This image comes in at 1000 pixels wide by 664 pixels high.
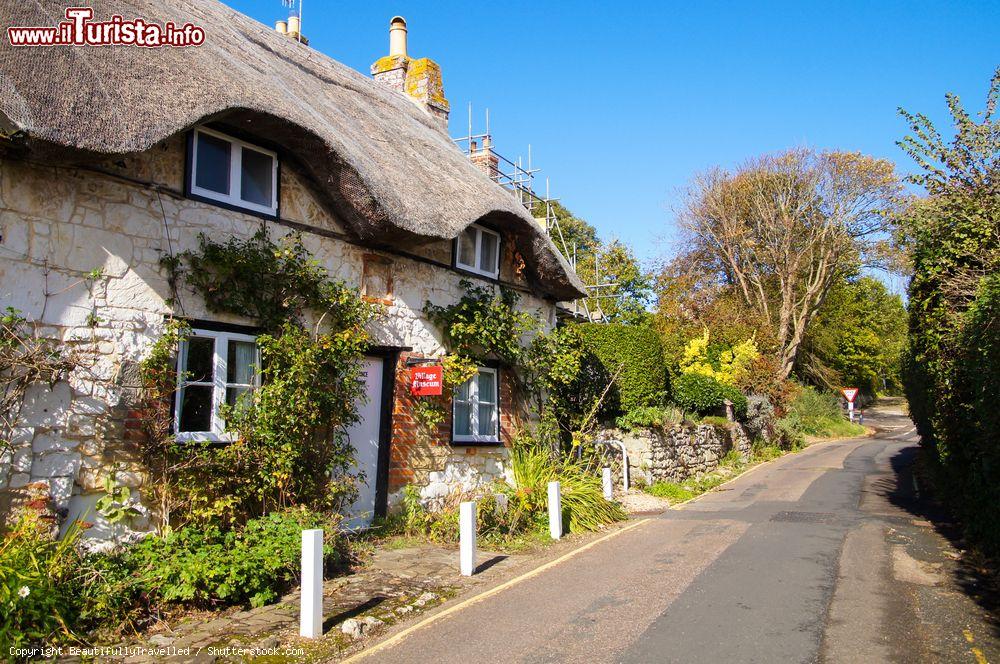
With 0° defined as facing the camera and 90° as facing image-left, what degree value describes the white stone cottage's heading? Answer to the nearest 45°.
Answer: approximately 315°

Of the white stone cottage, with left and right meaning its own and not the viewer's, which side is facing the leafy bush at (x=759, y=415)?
left

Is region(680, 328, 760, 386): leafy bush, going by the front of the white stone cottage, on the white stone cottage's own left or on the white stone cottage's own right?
on the white stone cottage's own left

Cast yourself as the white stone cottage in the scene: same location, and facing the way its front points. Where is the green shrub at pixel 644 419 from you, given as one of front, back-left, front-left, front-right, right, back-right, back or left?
left

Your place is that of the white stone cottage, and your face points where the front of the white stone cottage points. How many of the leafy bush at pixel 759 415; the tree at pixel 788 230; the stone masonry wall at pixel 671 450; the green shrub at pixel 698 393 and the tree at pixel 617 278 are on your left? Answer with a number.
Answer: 5

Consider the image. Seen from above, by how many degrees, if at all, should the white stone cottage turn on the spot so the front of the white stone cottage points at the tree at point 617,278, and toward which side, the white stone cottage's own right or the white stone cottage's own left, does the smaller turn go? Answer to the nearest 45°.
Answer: approximately 90° to the white stone cottage's own left

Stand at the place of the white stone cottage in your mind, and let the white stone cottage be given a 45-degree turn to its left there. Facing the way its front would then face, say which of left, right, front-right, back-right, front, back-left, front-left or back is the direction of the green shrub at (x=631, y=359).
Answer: front-left

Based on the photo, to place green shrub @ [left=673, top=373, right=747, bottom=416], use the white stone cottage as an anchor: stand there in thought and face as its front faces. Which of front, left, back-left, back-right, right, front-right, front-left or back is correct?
left

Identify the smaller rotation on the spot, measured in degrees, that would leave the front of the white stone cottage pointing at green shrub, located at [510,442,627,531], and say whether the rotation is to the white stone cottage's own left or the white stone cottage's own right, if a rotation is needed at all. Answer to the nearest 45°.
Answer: approximately 90° to the white stone cottage's own left

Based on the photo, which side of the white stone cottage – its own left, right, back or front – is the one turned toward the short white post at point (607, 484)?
left

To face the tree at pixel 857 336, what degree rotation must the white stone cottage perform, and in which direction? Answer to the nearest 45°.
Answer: approximately 90° to its left

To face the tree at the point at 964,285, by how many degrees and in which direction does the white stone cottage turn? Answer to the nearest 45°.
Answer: approximately 45° to its left
